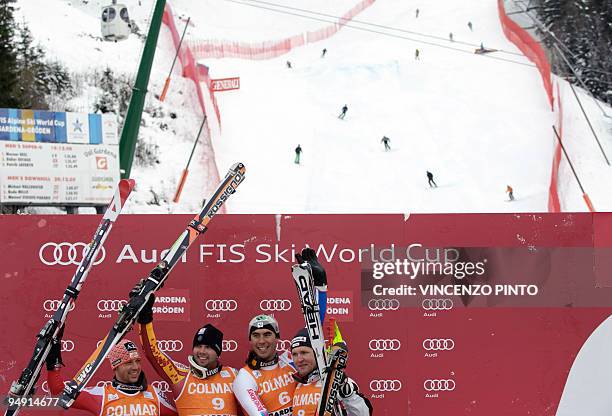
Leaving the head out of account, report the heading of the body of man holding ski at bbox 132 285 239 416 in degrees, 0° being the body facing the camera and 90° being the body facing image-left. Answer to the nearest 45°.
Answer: approximately 0°

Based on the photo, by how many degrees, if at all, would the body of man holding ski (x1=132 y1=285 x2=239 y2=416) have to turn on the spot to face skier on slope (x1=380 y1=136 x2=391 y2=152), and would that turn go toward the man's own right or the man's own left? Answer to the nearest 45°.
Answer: approximately 180°

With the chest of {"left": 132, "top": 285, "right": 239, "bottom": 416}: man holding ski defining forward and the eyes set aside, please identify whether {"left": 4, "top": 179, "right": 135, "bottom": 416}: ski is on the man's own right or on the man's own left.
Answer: on the man's own right

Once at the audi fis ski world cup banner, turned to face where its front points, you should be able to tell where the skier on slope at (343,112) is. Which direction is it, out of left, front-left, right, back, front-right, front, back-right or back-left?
back

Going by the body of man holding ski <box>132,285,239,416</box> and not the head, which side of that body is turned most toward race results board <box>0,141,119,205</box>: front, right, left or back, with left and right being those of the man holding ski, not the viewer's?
back

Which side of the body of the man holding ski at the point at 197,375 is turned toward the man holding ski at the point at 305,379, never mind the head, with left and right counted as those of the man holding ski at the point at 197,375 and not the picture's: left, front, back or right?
left

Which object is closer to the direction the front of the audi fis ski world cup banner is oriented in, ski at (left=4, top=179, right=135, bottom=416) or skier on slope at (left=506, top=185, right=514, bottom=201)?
the ski

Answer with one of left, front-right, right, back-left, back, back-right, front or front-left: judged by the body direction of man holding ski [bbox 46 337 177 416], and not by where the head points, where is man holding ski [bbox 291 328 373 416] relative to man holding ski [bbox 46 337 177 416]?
left
